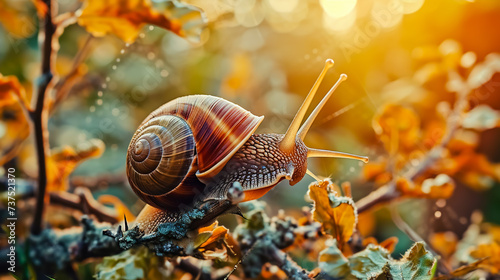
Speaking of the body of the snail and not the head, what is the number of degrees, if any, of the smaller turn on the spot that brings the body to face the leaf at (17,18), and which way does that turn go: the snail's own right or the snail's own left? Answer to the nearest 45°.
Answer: approximately 135° to the snail's own left

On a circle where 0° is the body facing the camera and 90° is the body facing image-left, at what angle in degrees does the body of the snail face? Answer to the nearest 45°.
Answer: approximately 270°
